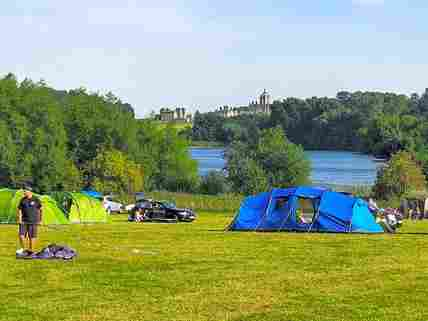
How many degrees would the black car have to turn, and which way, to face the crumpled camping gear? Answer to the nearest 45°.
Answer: approximately 90° to its right

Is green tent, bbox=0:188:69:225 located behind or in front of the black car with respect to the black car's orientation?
behind

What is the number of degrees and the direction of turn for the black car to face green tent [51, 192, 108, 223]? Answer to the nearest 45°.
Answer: approximately 135° to its right

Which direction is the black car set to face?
to the viewer's right
